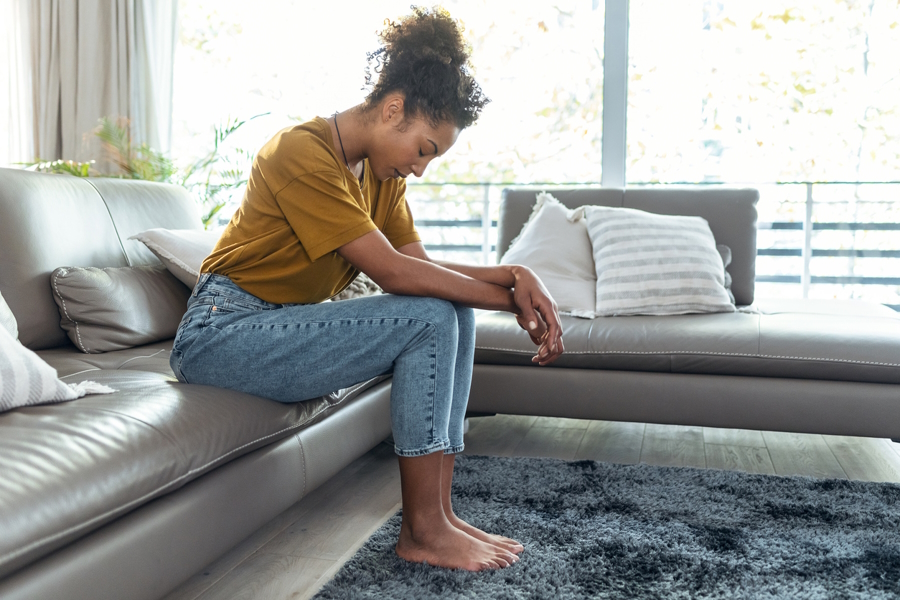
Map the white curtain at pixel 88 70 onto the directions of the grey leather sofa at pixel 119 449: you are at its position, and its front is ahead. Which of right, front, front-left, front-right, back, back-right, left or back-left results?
back-left

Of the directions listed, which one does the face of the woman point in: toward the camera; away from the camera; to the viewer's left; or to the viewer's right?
to the viewer's right

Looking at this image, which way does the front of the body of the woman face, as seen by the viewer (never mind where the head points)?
to the viewer's right

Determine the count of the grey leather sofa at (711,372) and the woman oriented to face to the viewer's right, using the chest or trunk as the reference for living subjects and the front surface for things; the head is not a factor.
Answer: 1

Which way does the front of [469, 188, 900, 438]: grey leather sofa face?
toward the camera

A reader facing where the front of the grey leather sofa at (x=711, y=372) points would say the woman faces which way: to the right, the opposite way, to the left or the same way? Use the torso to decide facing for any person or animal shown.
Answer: to the left

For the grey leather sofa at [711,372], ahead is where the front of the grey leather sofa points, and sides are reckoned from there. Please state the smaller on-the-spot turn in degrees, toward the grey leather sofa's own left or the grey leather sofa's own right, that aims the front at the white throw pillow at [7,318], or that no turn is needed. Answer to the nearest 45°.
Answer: approximately 45° to the grey leather sofa's own right

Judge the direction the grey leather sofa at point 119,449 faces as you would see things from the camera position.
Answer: facing the viewer and to the right of the viewer
